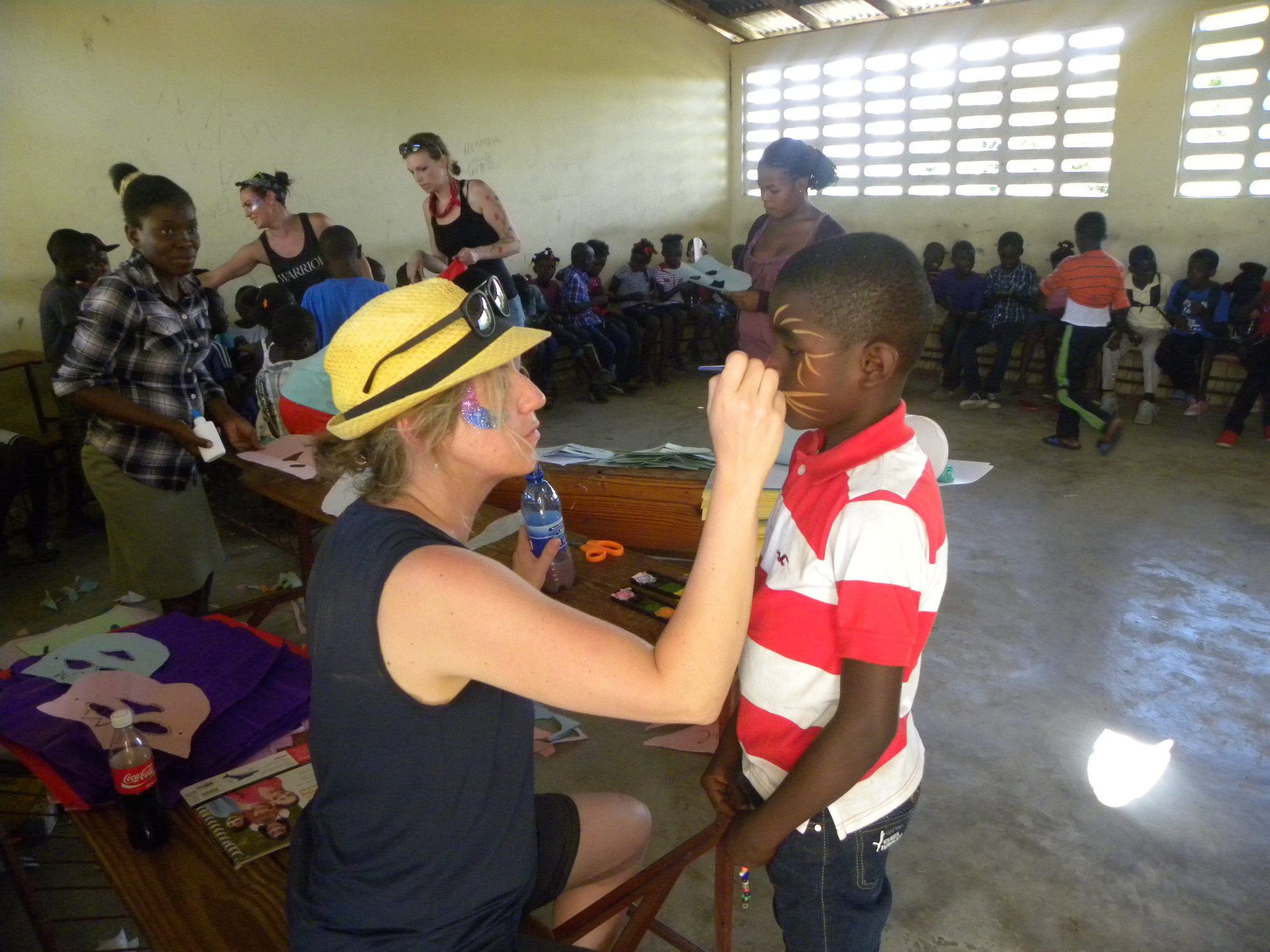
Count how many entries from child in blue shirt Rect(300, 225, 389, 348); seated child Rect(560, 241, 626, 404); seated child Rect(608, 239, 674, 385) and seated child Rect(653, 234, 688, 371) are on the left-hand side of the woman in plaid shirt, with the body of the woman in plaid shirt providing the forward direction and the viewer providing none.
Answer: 4

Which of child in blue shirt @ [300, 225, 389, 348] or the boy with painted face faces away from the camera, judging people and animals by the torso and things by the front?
the child in blue shirt

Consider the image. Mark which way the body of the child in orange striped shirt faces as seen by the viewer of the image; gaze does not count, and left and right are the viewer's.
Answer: facing away from the viewer and to the left of the viewer

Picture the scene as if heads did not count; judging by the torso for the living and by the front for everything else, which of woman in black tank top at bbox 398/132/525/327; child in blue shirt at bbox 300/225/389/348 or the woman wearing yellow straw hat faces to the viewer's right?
the woman wearing yellow straw hat

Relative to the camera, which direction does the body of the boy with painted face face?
to the viewer's left

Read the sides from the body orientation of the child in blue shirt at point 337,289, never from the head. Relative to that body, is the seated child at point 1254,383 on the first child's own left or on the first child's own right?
on the first child's own right

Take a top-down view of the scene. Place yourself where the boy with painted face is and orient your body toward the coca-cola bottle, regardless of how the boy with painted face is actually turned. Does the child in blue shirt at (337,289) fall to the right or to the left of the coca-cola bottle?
right

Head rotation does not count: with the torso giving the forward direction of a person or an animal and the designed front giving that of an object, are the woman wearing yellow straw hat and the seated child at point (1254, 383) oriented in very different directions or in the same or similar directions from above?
very different directions
